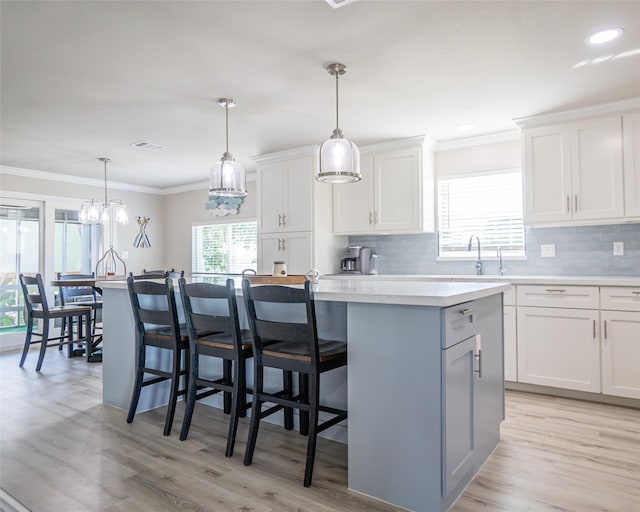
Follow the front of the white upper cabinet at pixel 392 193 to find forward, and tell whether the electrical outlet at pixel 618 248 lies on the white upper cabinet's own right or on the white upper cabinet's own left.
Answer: on the white upper cabinet's own left

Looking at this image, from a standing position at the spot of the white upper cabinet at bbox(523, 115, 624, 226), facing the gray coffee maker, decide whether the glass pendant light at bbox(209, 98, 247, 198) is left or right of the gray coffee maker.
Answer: left

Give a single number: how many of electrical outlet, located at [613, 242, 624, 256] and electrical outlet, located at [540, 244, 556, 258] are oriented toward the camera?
2

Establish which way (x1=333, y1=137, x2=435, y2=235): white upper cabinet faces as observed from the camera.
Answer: facing the viewer and to the left of the viewer

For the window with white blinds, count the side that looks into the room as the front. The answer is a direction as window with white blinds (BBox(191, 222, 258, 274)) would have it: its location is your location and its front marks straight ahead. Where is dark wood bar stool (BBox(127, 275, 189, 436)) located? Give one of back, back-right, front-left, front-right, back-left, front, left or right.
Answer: front-left

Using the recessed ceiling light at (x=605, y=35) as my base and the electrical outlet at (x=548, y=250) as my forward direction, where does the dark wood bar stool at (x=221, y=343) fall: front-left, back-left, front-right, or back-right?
back-left

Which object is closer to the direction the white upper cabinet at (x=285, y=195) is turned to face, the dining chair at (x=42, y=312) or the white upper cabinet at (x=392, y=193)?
the dining chair

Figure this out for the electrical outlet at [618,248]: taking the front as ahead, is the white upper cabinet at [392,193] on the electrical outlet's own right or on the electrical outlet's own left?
on the electrical outlet's own right

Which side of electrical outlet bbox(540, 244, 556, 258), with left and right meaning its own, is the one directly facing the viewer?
front

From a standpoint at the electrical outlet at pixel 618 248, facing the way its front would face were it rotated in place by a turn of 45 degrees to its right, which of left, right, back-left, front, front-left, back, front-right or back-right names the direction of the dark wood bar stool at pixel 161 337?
front

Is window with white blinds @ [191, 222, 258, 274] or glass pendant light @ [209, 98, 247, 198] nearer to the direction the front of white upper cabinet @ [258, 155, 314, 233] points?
the glass pendant light

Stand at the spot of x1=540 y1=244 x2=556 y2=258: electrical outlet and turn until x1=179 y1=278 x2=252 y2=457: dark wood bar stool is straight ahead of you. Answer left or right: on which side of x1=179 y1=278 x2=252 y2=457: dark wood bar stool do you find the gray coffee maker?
right

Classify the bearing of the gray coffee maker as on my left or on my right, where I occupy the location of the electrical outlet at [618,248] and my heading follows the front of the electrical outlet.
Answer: on my right

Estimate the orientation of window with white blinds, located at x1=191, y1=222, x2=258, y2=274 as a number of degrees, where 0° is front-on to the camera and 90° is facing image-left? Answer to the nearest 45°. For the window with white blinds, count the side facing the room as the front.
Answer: approximately 45°

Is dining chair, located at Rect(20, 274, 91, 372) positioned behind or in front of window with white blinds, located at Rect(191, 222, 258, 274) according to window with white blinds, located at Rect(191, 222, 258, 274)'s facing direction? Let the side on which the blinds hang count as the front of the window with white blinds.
in front

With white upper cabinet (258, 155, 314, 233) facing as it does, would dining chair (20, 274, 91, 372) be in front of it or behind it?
in front
